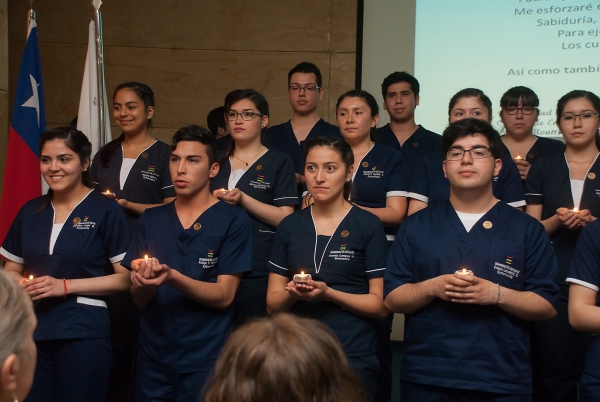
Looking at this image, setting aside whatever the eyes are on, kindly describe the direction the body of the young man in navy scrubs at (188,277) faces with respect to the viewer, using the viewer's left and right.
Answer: facing the viewer and to the left of the viewer

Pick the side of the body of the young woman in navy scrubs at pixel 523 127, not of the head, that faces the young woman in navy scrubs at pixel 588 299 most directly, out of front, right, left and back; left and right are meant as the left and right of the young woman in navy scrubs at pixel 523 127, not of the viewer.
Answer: front

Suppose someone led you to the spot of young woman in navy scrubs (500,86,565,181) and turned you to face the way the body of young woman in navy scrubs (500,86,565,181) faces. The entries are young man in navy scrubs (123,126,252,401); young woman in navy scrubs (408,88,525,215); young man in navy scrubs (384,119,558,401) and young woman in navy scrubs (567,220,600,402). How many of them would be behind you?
0

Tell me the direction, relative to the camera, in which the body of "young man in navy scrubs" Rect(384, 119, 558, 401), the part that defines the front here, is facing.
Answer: toward the camera

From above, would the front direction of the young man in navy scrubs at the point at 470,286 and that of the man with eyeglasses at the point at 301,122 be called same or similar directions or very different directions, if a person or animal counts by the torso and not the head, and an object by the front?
same or similar directions

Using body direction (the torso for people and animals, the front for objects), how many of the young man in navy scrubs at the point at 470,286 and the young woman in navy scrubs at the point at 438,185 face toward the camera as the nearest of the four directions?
2

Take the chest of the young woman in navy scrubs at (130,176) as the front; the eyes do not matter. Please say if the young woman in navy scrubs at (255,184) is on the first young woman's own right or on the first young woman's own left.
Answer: on the first young woman's own left

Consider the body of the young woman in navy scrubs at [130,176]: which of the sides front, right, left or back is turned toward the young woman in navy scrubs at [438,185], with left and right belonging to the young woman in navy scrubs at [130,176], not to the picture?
left

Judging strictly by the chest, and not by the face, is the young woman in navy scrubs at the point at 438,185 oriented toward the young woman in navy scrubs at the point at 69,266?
no

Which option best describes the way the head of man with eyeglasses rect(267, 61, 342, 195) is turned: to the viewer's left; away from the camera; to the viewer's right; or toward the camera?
toward the camera

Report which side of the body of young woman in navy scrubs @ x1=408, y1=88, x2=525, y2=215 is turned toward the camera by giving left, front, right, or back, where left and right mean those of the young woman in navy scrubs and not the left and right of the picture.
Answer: front

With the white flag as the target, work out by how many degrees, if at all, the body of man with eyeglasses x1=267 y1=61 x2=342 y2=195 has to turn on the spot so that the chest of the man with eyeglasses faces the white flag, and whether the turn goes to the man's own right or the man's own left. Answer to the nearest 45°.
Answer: approximately 90° to the man's own right

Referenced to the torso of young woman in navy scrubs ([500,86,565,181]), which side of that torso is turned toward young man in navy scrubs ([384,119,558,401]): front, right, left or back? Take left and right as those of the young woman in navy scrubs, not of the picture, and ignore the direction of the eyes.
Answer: front

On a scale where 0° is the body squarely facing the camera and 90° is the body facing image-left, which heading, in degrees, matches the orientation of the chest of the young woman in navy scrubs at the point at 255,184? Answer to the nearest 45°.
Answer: approximately 45°

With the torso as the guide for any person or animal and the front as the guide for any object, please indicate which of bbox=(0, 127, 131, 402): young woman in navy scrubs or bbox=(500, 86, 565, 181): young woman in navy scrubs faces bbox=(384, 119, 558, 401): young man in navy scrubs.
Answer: bbox=(500, 86, 565, 181): young woman in navy scrubs

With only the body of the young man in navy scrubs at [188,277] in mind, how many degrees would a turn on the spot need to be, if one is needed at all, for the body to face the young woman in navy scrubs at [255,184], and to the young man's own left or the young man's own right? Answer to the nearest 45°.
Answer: approximately 180°

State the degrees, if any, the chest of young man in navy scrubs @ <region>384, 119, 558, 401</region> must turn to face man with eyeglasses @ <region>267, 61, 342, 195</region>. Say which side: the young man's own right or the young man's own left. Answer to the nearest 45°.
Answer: approximately 135° to the young man's own right

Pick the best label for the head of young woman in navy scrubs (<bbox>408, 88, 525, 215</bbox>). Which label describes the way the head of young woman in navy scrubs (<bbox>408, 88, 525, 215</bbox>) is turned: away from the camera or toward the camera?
toward the camera

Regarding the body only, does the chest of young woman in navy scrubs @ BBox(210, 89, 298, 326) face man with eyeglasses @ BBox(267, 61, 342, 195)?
no
